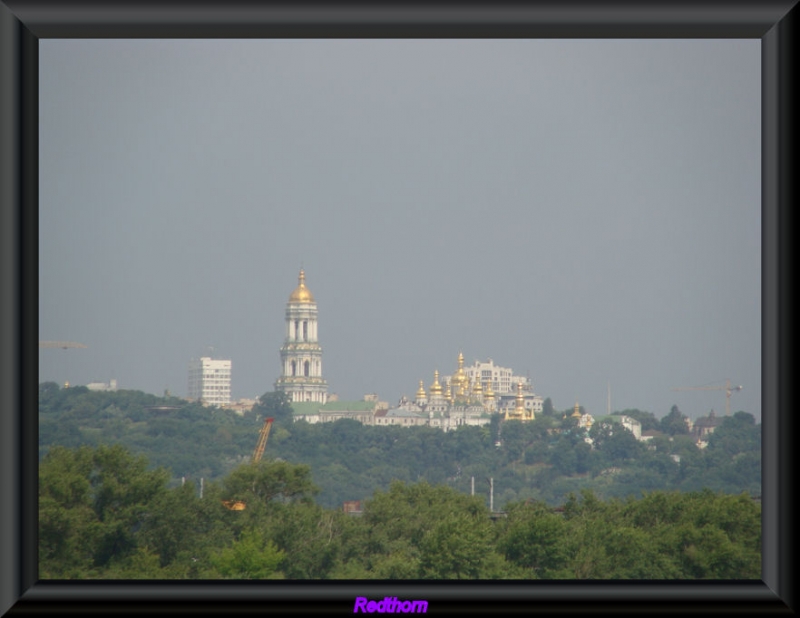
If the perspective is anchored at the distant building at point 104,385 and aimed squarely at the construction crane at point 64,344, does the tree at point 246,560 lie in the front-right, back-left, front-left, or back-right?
back-left
